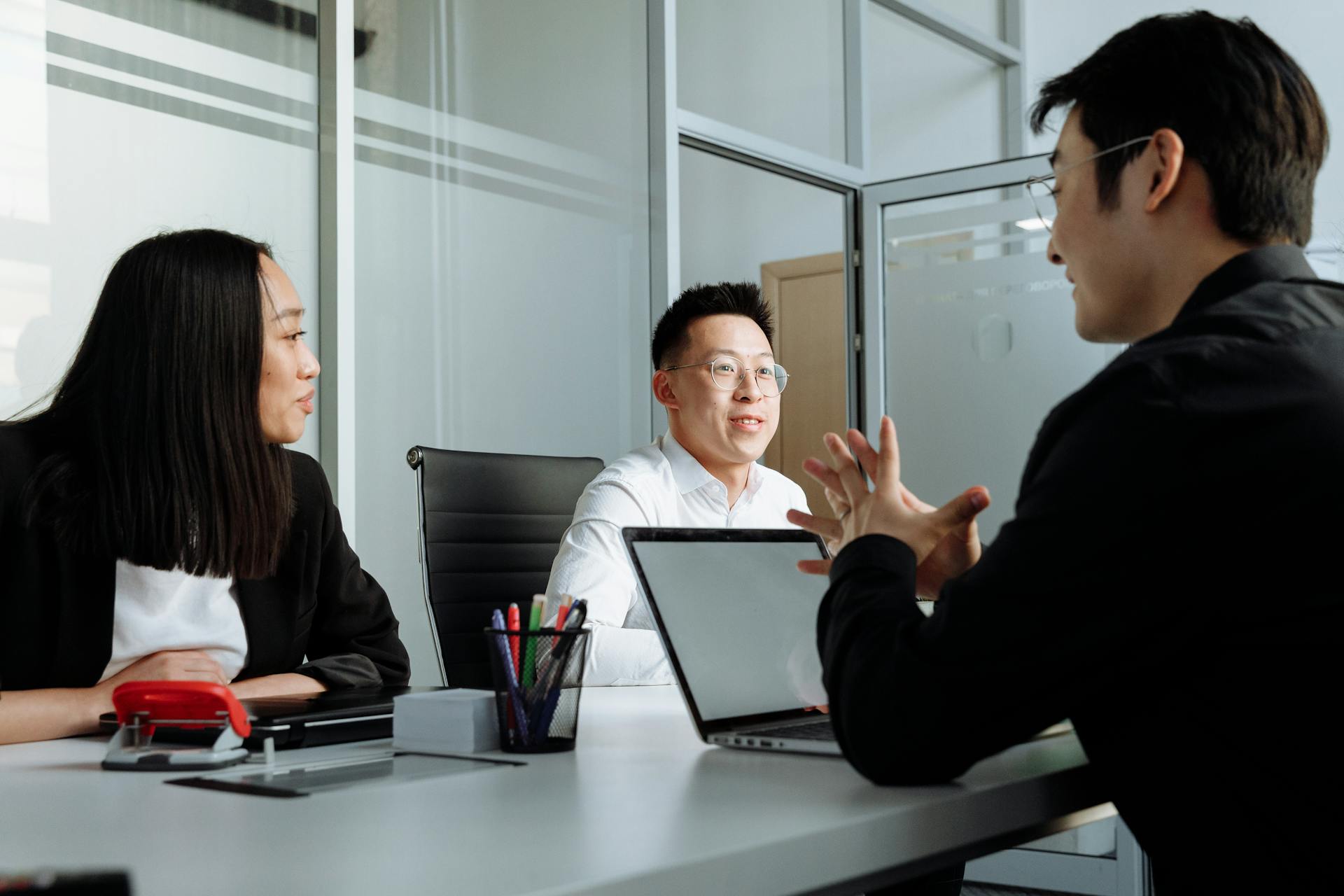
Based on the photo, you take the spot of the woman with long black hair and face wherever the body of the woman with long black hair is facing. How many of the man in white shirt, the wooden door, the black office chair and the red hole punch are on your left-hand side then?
3

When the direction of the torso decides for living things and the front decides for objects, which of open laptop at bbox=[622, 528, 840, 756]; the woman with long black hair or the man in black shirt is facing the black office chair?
the man in black shirt

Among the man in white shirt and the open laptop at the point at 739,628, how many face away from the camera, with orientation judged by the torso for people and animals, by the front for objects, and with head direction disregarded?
0

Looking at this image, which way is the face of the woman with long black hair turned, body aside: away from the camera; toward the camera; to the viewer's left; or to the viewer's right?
to the viewer's right

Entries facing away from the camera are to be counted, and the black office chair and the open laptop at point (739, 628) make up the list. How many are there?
0

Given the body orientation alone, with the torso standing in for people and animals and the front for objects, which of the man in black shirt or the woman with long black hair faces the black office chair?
the man in black shirt

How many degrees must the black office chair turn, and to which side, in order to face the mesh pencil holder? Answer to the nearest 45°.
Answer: approximately 45° to its right

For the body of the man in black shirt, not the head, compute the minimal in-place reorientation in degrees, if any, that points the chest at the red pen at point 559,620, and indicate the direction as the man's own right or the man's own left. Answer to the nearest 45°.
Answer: approximately 45° to the man's own left

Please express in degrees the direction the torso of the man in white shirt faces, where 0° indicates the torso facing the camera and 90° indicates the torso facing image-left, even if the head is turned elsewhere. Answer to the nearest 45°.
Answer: approximately 315°

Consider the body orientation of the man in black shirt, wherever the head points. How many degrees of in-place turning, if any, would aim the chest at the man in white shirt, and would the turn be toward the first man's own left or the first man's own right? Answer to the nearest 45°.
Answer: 0° — they already face them

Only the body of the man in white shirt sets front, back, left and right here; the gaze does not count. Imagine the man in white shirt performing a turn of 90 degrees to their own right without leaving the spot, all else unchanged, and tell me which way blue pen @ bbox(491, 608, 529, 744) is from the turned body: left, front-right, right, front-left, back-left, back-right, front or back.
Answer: front-left
